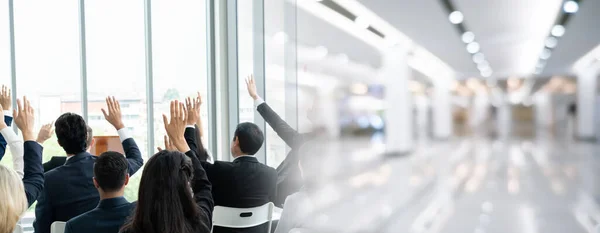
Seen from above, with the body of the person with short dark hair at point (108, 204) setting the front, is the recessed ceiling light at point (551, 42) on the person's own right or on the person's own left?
on the person's own right

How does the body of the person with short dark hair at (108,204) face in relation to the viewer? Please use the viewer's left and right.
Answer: facing away from the viewer

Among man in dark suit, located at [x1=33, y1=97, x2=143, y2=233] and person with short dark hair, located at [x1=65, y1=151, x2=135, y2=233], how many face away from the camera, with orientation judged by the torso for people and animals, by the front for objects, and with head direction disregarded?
2

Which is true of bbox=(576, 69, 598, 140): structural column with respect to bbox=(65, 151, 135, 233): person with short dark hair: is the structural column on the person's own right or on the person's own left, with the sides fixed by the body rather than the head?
on the person's own right

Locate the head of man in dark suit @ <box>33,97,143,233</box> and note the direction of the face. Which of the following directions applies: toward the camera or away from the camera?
away from the camera

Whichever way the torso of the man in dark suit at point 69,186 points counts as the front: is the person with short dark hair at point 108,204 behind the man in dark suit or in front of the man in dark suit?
behind

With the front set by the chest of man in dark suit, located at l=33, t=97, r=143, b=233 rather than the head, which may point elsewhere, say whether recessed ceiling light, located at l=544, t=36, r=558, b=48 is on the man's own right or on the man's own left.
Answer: on the man's own right

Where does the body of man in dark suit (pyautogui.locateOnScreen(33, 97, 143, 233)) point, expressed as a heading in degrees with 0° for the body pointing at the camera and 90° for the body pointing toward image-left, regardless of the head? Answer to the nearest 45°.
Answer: approximately 180°
